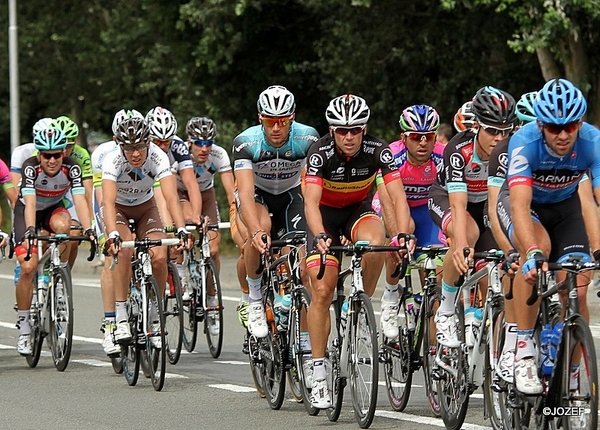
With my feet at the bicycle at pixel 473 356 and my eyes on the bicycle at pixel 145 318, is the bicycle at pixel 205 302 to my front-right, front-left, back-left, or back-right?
front-right

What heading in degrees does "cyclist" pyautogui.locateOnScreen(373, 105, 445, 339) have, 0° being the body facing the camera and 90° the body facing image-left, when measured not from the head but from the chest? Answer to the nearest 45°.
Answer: approximately 0°

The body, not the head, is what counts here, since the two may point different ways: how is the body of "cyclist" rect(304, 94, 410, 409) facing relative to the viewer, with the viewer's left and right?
facing the viewer

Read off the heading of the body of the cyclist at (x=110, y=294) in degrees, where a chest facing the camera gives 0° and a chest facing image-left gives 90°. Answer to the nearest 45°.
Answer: approximately 315°

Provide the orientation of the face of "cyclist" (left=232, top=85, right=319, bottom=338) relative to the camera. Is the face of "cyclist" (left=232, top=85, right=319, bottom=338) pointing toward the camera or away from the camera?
toward the camera

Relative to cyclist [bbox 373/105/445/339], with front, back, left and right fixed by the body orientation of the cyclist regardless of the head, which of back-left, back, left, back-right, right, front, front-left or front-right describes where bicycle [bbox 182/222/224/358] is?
back-right

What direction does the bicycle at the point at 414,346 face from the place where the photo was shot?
facing the viewer and to the right of the viewer

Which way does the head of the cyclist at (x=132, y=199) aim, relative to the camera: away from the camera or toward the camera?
toward the camera

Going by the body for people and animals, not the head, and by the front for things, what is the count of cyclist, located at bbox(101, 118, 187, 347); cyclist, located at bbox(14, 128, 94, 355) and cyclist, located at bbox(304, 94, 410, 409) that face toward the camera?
3

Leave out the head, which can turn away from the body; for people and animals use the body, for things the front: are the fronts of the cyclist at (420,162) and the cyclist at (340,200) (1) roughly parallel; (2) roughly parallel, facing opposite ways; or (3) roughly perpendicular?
roughly parallel

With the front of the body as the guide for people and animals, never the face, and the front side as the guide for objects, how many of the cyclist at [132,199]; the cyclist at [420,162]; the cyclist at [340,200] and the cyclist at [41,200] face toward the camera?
4

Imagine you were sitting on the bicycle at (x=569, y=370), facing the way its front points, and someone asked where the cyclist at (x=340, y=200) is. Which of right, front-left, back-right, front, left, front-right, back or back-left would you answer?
back

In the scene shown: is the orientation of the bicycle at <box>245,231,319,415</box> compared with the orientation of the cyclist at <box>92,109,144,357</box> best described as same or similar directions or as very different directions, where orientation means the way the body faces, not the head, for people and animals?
same or similar directions

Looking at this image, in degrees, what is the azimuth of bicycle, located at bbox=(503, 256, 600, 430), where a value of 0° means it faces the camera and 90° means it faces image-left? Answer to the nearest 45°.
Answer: approximately 315°
